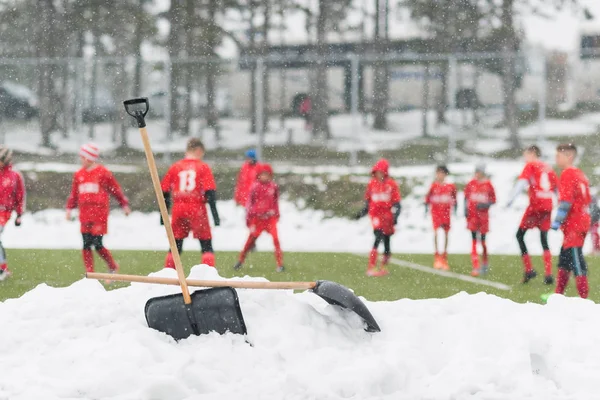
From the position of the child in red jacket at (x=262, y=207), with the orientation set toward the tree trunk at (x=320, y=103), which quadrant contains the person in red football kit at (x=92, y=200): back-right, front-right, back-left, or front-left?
back-left

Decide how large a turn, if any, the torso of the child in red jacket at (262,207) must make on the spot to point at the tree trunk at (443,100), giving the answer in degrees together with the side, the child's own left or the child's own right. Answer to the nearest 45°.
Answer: approximately 135° to the child's own left

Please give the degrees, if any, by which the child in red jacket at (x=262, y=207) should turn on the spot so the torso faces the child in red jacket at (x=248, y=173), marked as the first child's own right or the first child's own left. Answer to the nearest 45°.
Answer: approximately 180°

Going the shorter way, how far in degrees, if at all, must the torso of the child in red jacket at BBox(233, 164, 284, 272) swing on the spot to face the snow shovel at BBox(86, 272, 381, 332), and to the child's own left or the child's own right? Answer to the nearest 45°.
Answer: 0° — they already face it

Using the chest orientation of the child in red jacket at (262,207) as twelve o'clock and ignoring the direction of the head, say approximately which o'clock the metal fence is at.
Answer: The metal fence is roughly at 6 o'clock from the child in red jacket.

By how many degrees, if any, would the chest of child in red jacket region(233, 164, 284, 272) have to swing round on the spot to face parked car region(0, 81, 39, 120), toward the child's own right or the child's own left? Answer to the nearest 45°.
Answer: approximately 135° to the child's own right

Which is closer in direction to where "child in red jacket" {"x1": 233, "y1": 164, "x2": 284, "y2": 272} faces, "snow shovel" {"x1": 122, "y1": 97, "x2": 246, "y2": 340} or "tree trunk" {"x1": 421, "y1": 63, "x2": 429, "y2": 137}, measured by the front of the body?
the snow shovel

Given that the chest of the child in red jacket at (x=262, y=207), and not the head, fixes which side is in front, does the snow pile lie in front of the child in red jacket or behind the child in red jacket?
in front

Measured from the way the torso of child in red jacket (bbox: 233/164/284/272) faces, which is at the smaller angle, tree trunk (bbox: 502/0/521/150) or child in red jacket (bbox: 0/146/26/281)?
the child in red jacket
